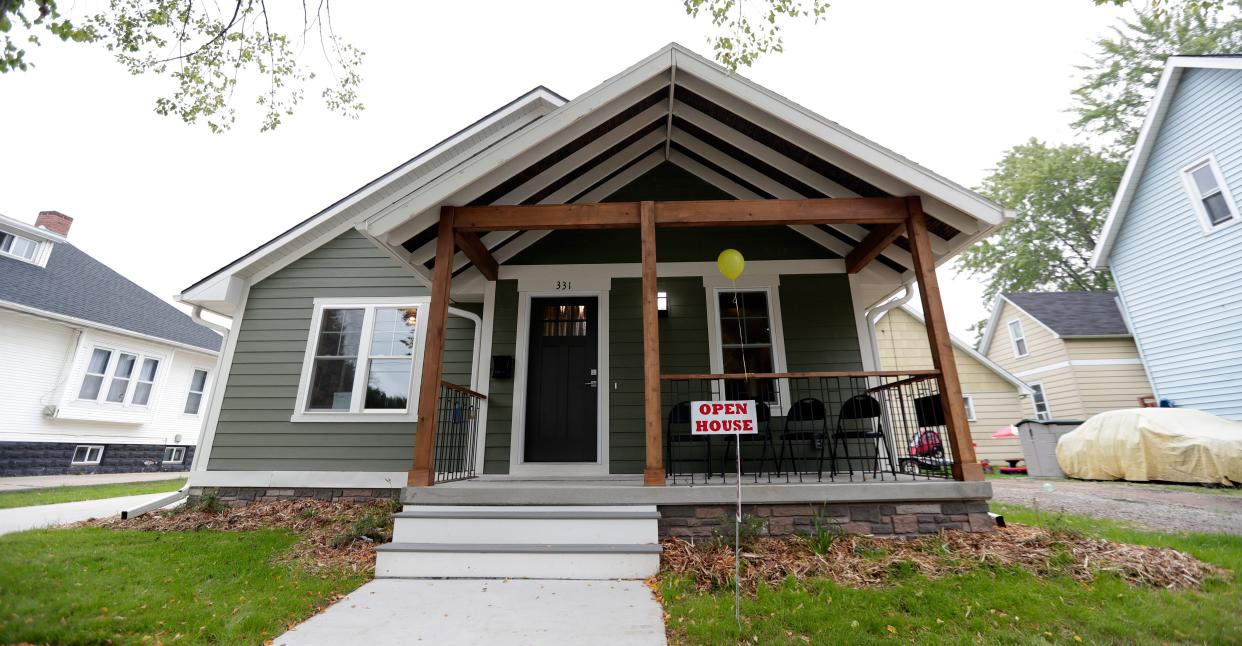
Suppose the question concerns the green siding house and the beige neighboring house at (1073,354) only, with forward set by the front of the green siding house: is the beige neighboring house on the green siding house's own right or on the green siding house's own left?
on the green siding house's own left

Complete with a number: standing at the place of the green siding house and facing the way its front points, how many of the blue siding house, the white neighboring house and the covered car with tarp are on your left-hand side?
2

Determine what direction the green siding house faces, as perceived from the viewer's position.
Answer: facing the viewer

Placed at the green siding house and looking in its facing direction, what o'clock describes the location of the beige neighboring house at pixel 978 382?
The beige neighboring house is roughly at 8 o'clock from the green siding house.

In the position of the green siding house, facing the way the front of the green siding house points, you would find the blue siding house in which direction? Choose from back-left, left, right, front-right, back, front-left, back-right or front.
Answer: left

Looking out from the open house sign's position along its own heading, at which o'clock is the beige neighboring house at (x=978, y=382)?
The beige neighboring house is roughly at 7 o'clock from the open house sign.

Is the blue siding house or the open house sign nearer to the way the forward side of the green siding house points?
the open house sign

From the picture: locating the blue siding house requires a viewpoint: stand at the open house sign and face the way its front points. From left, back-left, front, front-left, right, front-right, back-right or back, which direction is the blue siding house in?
back-left

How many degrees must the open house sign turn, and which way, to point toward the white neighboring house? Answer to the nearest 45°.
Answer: approximately 90° to its right

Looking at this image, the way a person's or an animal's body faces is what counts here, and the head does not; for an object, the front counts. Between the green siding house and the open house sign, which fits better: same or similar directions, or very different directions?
same or similar directions

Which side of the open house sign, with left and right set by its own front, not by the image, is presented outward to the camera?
front

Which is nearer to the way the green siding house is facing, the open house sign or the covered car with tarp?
the open house sign

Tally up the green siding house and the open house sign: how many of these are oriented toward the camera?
2

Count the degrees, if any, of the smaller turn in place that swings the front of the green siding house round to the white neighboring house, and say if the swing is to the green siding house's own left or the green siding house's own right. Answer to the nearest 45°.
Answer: approximately 135° to the green siding house's own right

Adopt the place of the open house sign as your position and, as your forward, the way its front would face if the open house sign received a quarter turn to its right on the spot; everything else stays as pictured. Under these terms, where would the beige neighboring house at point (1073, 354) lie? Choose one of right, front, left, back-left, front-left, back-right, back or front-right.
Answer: back-right

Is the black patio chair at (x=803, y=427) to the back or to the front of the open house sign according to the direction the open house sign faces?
to the back

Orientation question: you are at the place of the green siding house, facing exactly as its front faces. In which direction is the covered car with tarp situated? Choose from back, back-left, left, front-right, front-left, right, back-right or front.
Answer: left
